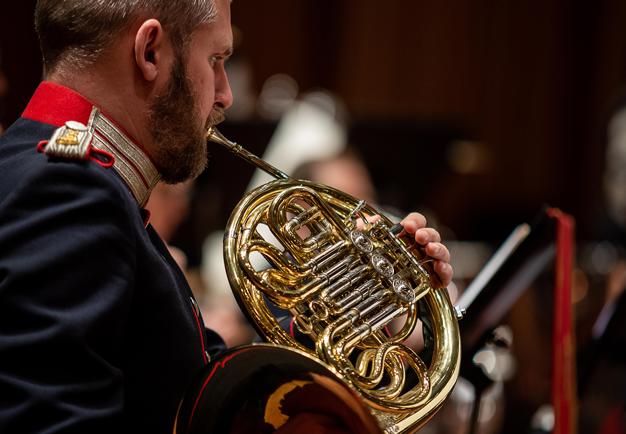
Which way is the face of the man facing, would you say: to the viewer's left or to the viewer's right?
to the viewer's right

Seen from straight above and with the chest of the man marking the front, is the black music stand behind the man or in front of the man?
in front

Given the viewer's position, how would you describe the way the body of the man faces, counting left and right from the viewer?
facing to the right of the viewer
